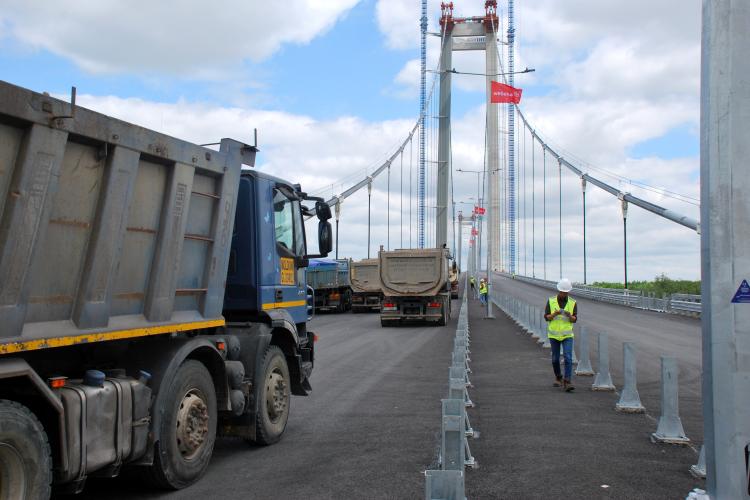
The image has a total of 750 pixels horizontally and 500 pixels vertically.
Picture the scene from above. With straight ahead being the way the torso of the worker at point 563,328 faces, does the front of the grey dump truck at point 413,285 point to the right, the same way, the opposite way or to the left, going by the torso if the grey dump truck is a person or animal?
the opposite way

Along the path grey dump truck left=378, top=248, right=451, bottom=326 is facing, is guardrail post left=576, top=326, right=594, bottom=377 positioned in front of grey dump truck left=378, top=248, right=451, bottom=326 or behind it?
behind

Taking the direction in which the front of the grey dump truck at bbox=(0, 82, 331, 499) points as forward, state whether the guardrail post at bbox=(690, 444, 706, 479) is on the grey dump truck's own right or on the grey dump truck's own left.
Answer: on the grey dump truck's own right

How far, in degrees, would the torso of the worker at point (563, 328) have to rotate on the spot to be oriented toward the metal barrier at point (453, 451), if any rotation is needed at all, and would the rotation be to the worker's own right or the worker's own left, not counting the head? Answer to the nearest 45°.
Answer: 0° — they already face it

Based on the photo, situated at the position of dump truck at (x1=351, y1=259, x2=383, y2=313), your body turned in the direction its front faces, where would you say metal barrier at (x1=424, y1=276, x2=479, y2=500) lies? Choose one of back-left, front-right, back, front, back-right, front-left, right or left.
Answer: back

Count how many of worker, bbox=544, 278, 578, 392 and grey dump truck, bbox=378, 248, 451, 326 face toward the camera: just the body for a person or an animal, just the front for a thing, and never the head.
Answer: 1

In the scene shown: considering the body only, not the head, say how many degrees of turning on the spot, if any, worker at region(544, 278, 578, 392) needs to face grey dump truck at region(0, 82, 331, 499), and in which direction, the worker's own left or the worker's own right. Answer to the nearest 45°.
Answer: approximately 45° to the worker's own right

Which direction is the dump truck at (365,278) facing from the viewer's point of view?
away from the camera

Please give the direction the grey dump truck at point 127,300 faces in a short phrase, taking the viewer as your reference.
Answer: facing away from the viewer and to the right of the viewer

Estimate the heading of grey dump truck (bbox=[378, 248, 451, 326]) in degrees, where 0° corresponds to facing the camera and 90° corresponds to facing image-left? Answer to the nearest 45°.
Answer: approximately 180°
